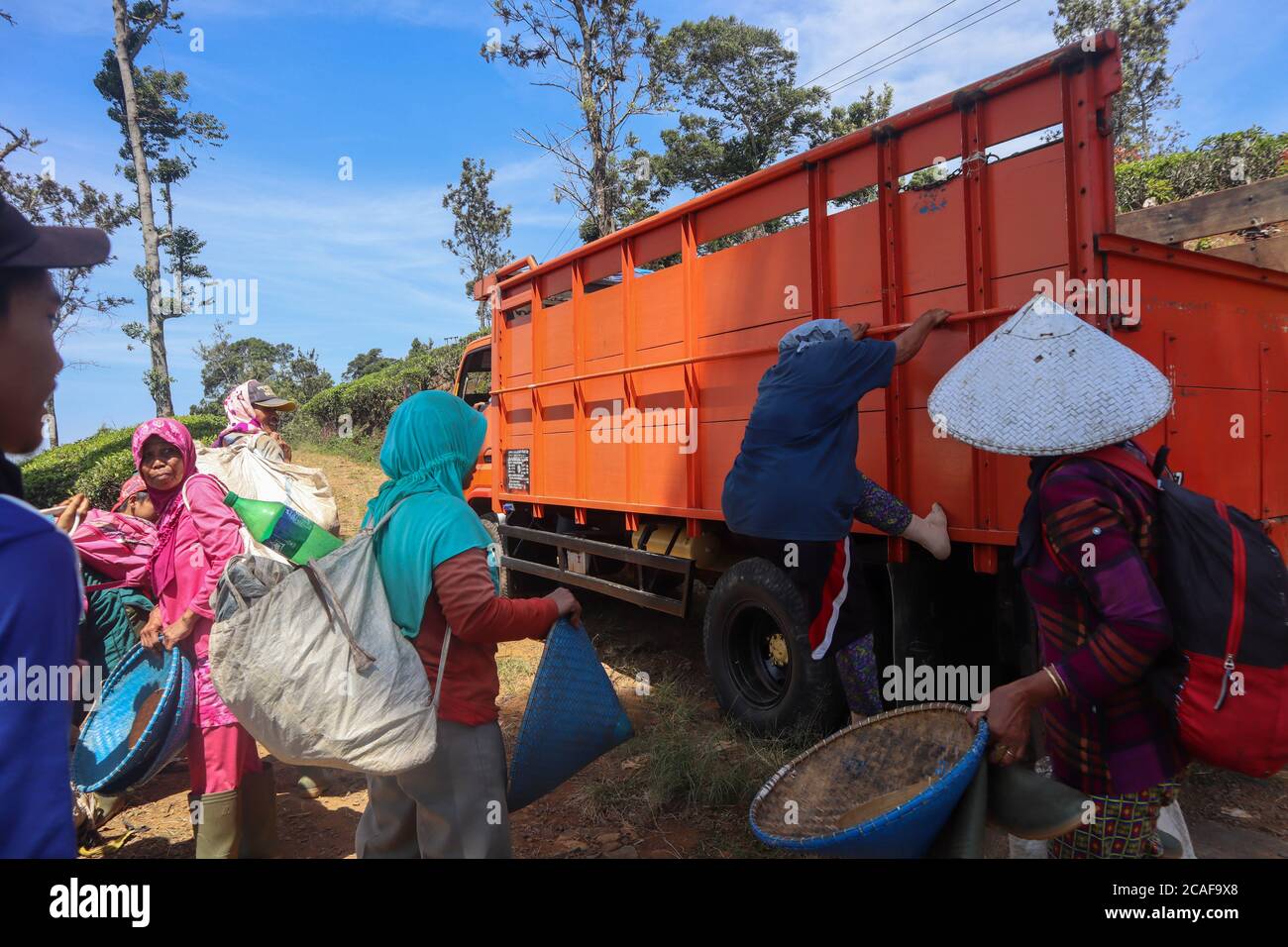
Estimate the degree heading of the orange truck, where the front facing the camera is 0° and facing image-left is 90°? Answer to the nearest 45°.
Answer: approximately 135°

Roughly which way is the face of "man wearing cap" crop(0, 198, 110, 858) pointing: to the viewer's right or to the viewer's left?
to the viewer's right

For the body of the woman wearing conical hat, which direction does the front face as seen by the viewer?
to the viewer's left

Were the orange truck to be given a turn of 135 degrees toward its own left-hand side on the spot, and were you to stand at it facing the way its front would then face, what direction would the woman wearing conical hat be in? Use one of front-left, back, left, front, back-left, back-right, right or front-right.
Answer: front

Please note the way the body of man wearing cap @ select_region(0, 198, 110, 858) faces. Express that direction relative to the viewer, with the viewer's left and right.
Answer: facing to the right of the viewer

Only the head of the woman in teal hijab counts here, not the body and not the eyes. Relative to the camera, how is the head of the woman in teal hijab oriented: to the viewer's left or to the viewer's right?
to the viewer's right
